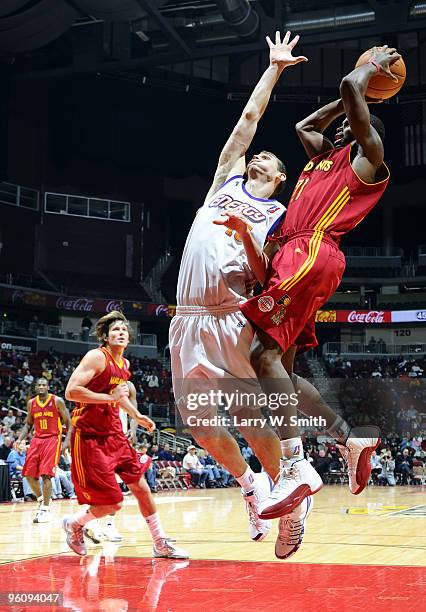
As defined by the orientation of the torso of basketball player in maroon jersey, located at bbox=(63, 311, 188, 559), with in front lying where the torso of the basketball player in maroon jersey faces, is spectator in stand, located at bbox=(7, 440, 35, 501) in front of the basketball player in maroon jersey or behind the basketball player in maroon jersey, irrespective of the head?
behind

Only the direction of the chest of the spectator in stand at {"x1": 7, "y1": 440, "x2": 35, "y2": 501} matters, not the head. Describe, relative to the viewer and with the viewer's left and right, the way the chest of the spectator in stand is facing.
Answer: facing the viewer and to the right of the viewer

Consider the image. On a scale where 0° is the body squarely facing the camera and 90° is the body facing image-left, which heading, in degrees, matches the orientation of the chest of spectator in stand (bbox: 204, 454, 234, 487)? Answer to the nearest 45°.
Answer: approximately 45°

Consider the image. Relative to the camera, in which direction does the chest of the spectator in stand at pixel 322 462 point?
toward the camera

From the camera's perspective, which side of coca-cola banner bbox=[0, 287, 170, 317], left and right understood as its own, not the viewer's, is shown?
front

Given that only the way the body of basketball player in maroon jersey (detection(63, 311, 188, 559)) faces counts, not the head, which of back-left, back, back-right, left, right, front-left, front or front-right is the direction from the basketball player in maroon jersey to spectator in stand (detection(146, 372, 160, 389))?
back-left

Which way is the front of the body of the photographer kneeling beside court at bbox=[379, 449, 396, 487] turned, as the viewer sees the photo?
toward the camera

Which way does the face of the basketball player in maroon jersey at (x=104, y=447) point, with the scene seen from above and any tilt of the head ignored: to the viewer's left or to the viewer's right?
to the viewer's right

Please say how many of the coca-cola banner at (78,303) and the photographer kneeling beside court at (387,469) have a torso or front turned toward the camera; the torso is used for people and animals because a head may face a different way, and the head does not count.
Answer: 2
